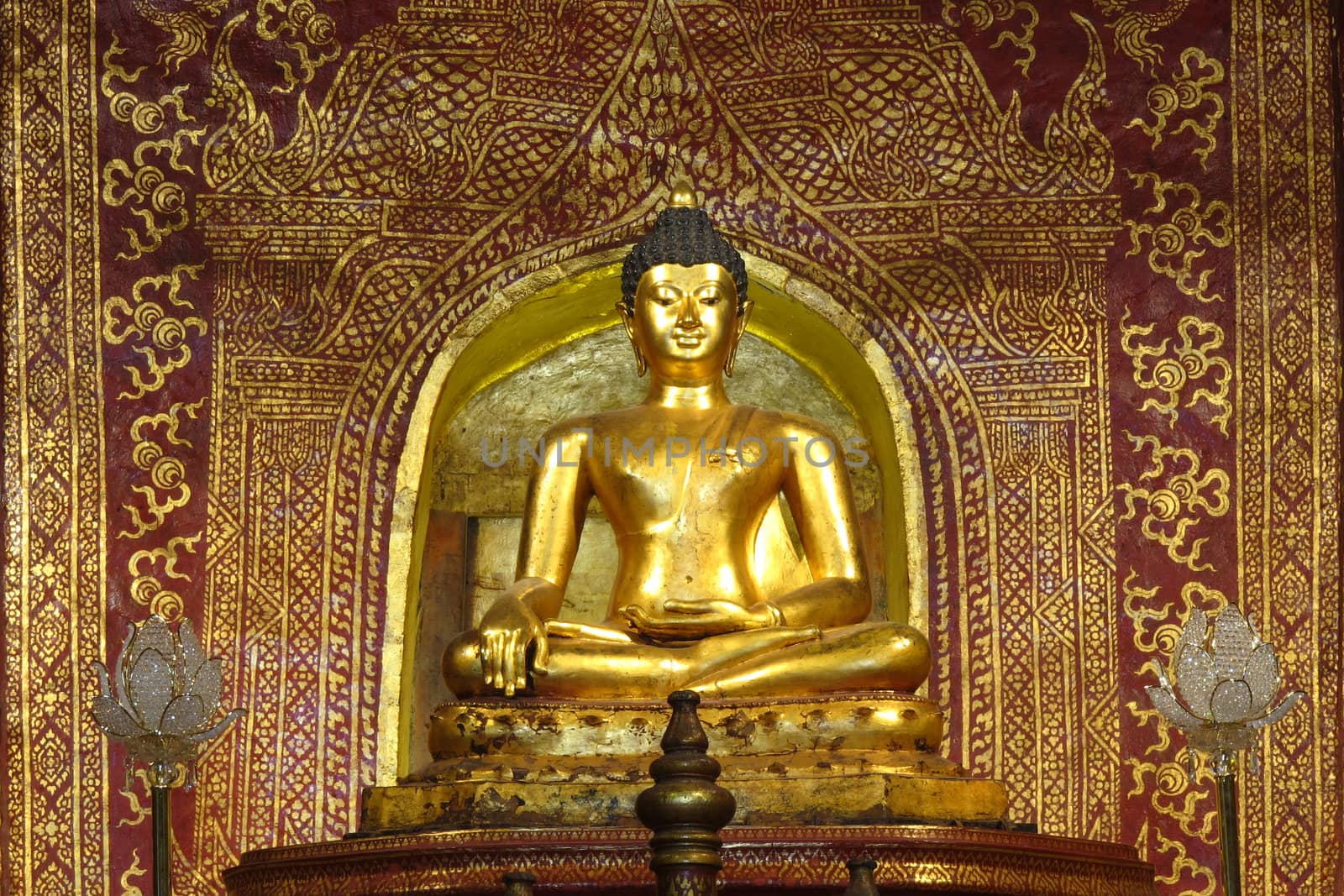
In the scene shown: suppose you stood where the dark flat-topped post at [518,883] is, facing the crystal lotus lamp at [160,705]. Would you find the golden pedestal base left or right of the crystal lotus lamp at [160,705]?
right

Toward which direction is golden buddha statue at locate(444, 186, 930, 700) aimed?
toward the camera

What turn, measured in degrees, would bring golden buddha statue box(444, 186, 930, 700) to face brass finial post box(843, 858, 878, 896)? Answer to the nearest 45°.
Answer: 0° — it already faces it

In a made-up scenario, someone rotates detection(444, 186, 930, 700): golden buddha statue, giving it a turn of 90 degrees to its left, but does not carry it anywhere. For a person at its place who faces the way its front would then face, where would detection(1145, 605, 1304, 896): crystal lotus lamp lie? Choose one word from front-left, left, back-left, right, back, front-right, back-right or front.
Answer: front-right

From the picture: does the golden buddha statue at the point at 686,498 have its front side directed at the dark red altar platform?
yes

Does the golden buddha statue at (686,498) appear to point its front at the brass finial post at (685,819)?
yes

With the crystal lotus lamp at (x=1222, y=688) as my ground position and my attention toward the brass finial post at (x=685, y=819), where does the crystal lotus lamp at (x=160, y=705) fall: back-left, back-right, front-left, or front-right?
front-right

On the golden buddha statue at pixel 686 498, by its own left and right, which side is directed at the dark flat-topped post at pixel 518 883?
front

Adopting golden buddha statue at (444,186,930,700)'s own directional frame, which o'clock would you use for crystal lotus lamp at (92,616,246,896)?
The crystal lotus lamp is roughly at 1 o'clock from the golden buddha statue.
